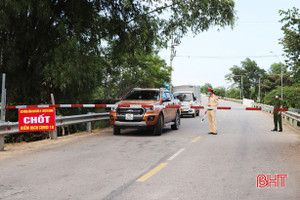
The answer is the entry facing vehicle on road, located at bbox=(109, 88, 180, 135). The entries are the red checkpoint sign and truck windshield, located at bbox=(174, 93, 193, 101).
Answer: the truck windshield

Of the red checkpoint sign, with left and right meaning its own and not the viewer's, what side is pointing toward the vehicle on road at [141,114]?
left

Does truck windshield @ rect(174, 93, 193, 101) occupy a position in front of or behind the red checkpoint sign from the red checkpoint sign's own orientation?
behind

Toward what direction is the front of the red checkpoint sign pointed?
toward the camera

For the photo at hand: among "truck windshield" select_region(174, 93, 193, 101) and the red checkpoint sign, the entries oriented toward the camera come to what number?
2

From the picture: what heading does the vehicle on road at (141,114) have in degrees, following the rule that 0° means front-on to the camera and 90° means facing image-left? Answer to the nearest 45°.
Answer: approximately 45°

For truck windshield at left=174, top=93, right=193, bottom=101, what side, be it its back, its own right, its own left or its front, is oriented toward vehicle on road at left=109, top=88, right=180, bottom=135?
front

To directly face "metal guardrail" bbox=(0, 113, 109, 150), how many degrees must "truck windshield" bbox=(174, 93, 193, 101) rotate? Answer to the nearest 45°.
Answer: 0° — it already faces it

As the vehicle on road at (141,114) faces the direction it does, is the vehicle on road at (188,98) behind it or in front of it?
behind
